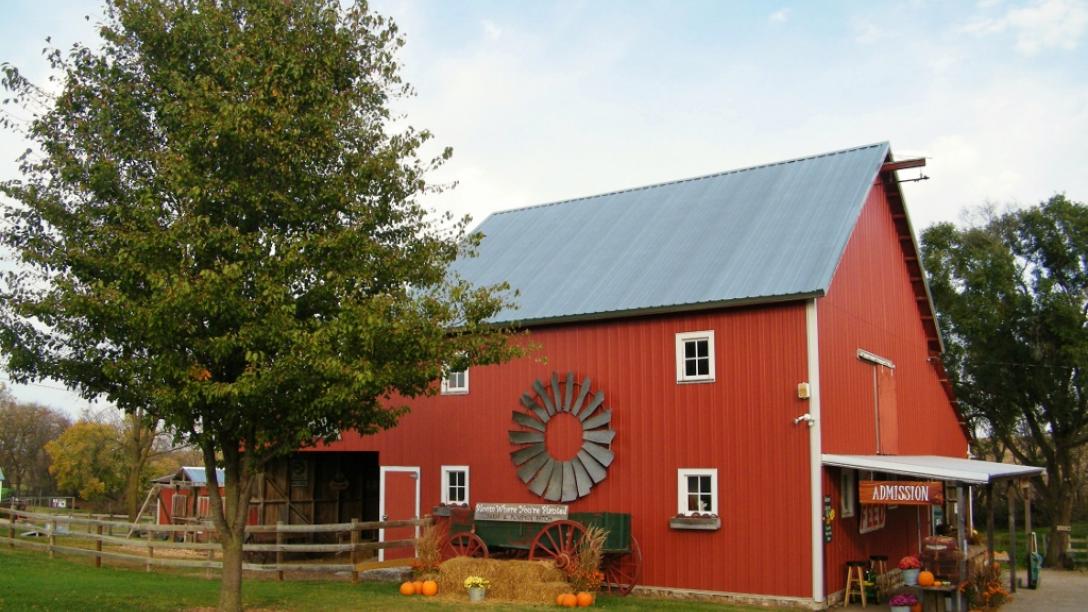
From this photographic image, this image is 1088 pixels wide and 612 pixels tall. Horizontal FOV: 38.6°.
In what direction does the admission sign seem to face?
toward the camera

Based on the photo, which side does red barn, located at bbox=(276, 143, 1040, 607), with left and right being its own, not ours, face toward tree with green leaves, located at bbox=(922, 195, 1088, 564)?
left

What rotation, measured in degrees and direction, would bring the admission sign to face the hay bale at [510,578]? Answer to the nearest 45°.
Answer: approximately 90° to its right

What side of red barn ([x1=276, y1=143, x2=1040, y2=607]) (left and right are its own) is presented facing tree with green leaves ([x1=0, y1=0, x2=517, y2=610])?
right

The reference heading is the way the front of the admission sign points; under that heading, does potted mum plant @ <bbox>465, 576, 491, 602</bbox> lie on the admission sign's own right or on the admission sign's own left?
on the admission sign's own right

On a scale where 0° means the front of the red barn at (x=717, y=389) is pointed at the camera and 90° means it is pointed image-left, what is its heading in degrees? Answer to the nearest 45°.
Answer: approximately 315°
